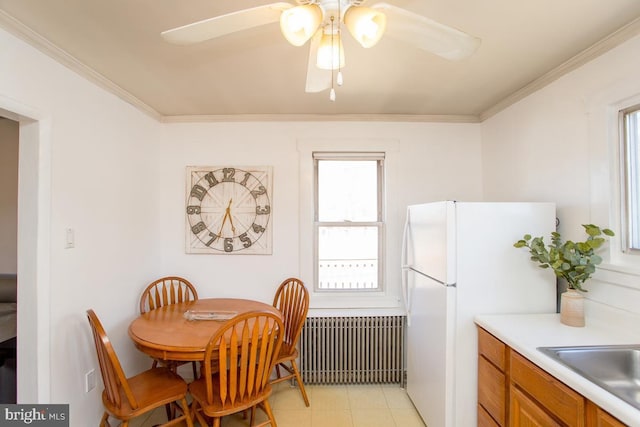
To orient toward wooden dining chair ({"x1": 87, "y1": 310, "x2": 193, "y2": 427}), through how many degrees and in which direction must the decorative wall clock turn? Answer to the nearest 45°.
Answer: approximately 45° to its right

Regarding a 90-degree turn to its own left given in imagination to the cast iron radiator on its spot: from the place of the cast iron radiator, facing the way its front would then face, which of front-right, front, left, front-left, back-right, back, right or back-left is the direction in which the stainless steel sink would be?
front-right

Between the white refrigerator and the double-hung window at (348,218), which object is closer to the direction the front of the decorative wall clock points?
the white refrigerator

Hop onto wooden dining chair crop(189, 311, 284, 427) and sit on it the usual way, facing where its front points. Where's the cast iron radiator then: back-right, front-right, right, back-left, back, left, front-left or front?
right

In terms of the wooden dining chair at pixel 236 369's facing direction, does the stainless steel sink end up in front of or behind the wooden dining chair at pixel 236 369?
behind

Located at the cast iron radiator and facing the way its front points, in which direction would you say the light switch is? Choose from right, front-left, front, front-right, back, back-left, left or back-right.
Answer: front-right

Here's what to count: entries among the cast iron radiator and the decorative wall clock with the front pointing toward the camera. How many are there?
2

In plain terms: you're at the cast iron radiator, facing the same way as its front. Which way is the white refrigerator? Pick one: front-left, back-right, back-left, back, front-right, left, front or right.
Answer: front-left

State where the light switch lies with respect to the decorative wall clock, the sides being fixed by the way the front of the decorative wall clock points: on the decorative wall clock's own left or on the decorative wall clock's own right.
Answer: on the decorative wall clock's own right

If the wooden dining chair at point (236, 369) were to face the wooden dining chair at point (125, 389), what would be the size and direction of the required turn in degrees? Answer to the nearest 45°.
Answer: approximately 45° to its left

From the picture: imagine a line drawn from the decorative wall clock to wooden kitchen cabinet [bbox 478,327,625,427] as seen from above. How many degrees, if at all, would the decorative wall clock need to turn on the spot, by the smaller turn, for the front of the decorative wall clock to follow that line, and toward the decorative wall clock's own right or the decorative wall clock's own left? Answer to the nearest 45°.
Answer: approximately 45° to the decorative wall clock's own left
